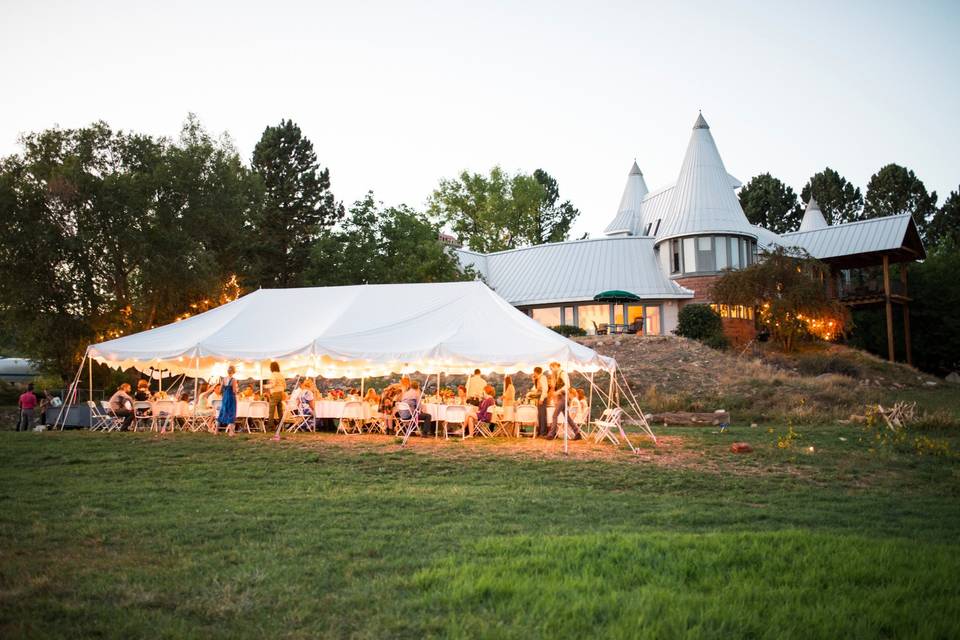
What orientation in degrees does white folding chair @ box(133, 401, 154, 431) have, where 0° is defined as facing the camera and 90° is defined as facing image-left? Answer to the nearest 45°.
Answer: approximately 180°

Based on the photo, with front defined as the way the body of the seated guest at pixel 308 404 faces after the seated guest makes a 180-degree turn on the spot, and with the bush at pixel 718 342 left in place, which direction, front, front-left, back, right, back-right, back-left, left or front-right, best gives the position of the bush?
back

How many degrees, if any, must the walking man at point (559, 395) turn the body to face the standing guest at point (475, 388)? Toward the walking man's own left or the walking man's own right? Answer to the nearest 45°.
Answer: approximately 45° to the walking man's own right

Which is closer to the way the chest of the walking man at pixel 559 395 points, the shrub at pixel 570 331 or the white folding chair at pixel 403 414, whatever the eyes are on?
the white folding chair

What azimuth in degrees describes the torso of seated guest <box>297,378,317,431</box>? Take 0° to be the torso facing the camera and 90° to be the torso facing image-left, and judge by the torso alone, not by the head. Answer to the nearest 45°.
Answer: approximately 225°

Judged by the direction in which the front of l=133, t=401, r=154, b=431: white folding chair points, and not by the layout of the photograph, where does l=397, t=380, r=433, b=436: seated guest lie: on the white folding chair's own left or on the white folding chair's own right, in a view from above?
on the white folding chair's own right

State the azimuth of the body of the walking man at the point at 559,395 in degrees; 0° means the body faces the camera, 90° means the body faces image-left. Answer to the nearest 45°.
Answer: approximately 90°

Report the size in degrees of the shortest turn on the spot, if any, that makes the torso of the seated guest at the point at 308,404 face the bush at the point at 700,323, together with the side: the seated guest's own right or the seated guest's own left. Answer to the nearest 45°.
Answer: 0° — they already face it

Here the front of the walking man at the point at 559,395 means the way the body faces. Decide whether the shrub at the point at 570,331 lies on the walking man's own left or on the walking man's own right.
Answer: on the walking man's own right
